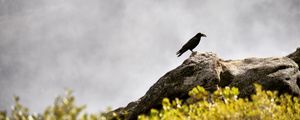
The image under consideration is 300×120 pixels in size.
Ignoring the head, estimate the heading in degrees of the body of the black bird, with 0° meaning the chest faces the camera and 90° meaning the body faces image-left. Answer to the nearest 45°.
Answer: approximately 270°
